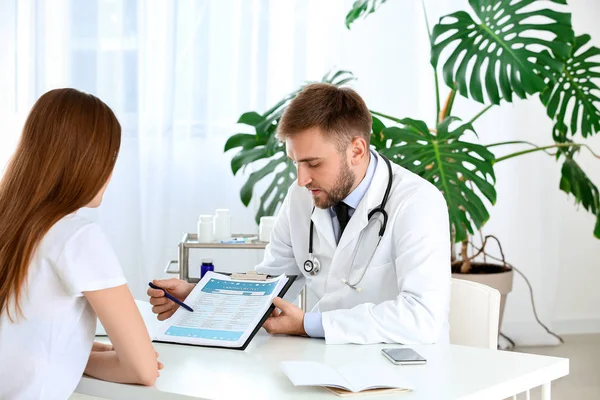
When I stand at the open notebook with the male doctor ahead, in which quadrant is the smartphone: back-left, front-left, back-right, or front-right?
front-right

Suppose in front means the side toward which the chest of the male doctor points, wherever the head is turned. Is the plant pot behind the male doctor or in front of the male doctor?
behind

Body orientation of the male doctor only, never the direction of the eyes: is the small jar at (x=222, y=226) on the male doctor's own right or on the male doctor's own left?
on the male doctor's own right

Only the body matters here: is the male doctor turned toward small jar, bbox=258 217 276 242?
no

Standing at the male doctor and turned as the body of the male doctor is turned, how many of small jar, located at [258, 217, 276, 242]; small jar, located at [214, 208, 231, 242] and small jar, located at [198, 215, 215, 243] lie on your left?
0

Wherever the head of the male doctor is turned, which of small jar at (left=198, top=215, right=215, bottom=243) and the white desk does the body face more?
the white desk

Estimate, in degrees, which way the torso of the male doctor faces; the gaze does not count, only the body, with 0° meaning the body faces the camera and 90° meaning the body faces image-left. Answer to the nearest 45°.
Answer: approximately 45°
